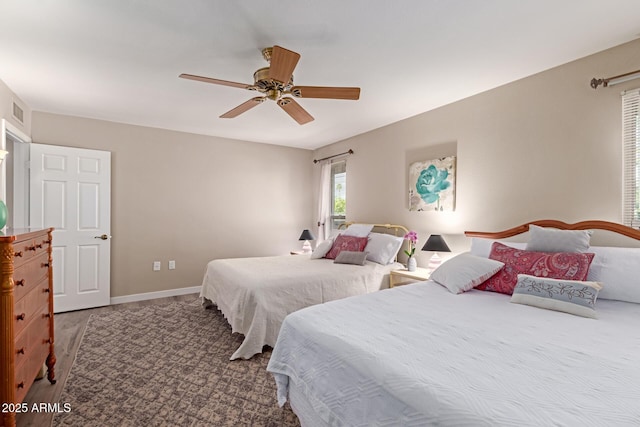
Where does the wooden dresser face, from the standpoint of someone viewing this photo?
facing to the right of the viewer

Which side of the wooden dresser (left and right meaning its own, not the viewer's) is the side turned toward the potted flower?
front

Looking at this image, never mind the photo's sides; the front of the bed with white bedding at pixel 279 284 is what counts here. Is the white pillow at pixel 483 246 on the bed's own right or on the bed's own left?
on the bed's own left

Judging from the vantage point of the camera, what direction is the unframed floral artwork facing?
facing the viewer and to the left of the viewer

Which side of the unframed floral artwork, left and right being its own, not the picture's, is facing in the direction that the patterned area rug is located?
front

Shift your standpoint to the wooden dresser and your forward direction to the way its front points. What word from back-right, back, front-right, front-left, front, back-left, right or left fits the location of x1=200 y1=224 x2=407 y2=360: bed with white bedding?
front

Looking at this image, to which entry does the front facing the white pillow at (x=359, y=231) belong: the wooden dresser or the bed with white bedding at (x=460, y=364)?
the wooden dresser

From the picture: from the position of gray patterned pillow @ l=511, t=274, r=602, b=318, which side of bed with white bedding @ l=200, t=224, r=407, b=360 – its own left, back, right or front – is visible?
left

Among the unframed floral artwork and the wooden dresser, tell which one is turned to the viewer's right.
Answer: the wooden dresser

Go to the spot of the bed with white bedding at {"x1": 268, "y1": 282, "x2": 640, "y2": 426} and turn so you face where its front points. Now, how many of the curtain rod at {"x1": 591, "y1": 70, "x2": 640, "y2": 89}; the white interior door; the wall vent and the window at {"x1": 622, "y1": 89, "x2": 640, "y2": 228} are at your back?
2

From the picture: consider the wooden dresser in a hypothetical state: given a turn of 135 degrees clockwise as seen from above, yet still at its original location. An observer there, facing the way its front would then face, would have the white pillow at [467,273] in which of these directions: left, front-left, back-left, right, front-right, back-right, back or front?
left

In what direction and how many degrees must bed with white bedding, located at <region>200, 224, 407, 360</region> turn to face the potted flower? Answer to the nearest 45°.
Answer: approximately 135° to its left

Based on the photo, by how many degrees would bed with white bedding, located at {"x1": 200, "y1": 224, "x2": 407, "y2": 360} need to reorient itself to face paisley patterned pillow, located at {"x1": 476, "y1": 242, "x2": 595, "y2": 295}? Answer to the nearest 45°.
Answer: approximately 90° to its left
